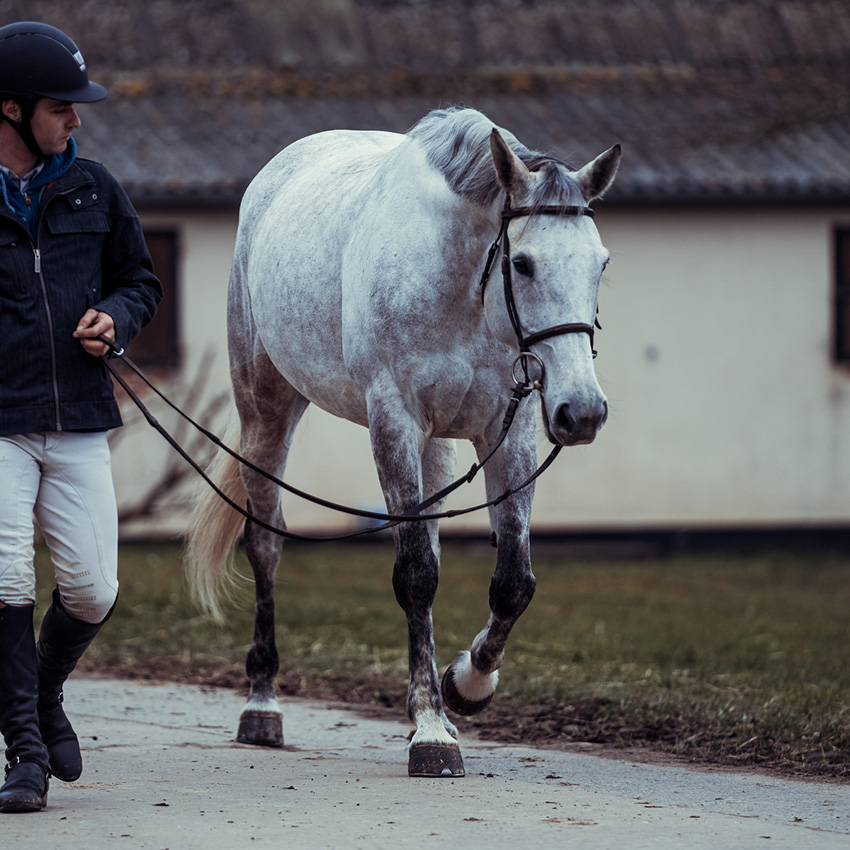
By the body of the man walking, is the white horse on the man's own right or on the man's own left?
on the man's own left

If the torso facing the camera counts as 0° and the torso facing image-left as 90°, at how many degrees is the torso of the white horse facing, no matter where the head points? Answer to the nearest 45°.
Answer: approximately 315°

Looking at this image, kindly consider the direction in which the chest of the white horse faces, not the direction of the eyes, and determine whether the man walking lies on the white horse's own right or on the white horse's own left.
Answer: on the white horse's own right

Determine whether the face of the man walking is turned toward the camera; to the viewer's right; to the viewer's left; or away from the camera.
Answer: to the viewer's right
